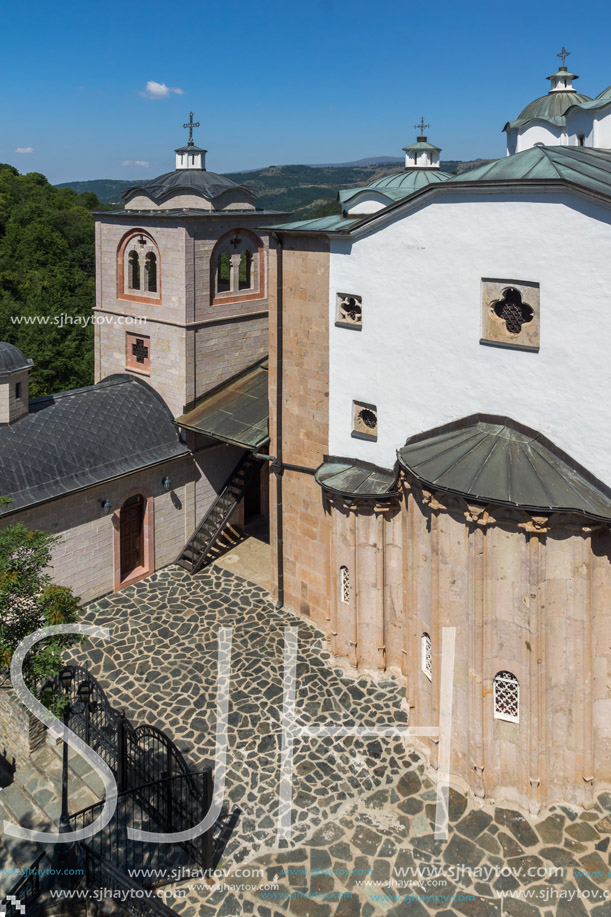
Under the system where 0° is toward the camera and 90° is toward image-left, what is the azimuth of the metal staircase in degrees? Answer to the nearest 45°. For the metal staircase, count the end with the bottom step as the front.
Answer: approximately 45°

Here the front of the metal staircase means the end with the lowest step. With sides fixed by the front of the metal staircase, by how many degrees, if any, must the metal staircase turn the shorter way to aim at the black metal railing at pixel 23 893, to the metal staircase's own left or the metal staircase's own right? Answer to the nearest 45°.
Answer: approximately 45° to the metal staircase's own left

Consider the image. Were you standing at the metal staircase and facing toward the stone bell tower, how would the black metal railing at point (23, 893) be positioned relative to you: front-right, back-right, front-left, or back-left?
back-left

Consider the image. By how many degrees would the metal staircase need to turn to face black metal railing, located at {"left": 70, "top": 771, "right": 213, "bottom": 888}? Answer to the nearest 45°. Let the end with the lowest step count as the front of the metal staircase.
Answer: approximately 45° to its left
